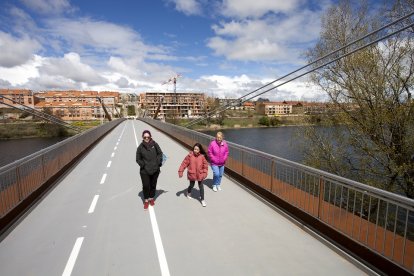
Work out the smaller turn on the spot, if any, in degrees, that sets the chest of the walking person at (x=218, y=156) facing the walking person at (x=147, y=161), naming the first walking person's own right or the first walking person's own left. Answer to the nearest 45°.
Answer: approximately 45° to the first walking person's own right

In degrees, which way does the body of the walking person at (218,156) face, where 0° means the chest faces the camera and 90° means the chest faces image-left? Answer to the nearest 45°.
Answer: approximately 0°

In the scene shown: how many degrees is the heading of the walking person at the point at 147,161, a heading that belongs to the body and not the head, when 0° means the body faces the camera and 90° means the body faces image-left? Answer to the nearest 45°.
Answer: approximately 0°

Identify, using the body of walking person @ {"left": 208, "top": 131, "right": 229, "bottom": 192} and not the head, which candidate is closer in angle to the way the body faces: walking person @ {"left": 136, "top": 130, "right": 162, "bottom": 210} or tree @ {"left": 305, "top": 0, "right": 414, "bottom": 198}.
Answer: the walking person

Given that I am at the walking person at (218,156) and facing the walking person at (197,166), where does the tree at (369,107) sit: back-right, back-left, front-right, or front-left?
back-left

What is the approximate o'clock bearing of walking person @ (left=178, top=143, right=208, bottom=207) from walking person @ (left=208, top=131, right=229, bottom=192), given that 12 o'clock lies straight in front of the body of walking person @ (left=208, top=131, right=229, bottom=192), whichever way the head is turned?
walking person @ (left=178, top=143, right=208, bottom=207) is roughly at 1 o'clock from walking person @ (left=208, top=131, right=229, bottom=192).

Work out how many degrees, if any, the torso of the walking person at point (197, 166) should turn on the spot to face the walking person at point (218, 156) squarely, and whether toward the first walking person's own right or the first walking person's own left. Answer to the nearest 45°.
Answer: approximately 135° to the first walking person's own left

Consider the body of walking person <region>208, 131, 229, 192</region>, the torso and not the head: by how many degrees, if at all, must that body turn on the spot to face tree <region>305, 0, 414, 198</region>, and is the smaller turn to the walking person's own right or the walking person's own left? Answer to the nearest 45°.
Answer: approximately 135° to the walking person's own left

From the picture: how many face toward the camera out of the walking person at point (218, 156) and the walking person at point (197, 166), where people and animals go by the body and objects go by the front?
2
